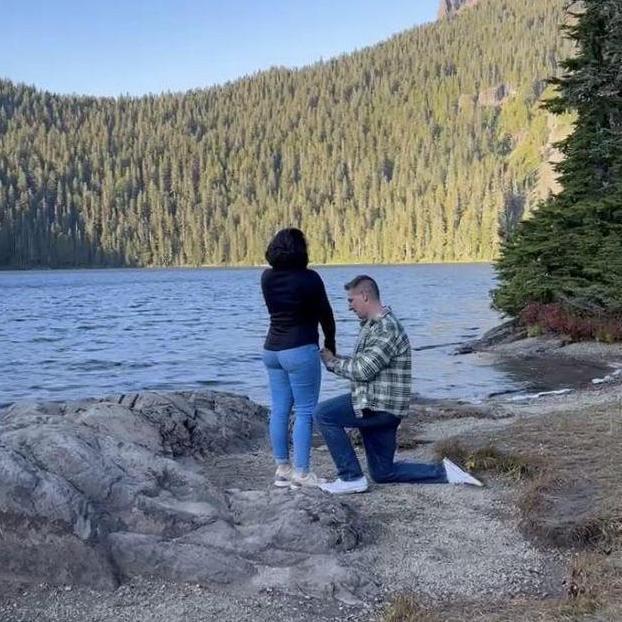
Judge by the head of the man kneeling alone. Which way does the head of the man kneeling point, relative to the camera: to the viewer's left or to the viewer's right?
to the viewer's left

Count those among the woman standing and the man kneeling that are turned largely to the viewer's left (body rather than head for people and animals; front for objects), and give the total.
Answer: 1

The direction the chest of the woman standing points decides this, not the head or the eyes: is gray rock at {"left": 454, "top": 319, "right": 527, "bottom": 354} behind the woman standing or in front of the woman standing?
in front

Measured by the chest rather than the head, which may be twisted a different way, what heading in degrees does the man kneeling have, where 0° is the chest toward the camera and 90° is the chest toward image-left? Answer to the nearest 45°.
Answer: approximately 90°

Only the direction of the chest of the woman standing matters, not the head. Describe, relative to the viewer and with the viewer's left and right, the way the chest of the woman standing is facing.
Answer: facing away from the viewer and to the right of the viewer
